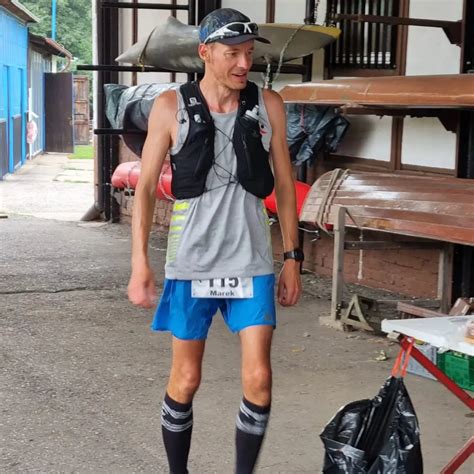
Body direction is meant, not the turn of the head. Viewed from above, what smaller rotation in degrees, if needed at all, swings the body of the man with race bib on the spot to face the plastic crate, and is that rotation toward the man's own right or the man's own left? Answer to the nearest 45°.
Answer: approximately 135° to the man's own left

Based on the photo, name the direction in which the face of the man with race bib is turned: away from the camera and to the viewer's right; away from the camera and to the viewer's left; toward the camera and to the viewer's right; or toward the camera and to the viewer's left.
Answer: toward the camera and to the viewer's right

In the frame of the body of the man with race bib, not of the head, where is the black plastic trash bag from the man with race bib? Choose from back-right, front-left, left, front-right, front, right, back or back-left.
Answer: front-left

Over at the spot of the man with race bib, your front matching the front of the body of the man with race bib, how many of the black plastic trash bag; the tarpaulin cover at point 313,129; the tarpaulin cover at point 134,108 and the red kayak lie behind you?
3

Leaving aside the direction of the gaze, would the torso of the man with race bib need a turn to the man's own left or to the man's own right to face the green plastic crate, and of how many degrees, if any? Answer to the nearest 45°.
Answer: approximately 135° to the man's own left

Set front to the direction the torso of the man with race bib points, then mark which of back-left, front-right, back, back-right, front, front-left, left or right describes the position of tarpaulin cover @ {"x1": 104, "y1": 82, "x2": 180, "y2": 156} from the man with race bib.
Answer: back

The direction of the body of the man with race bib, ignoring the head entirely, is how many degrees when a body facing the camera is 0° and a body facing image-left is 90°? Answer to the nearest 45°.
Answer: approximately 0°

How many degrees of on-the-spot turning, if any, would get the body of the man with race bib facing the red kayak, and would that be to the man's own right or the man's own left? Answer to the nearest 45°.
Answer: approximately 180°

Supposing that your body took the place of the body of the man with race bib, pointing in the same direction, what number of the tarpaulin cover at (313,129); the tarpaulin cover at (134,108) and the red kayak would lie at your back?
3

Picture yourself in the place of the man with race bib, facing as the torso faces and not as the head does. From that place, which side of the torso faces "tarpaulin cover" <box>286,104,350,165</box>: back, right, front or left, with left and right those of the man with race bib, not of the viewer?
back
